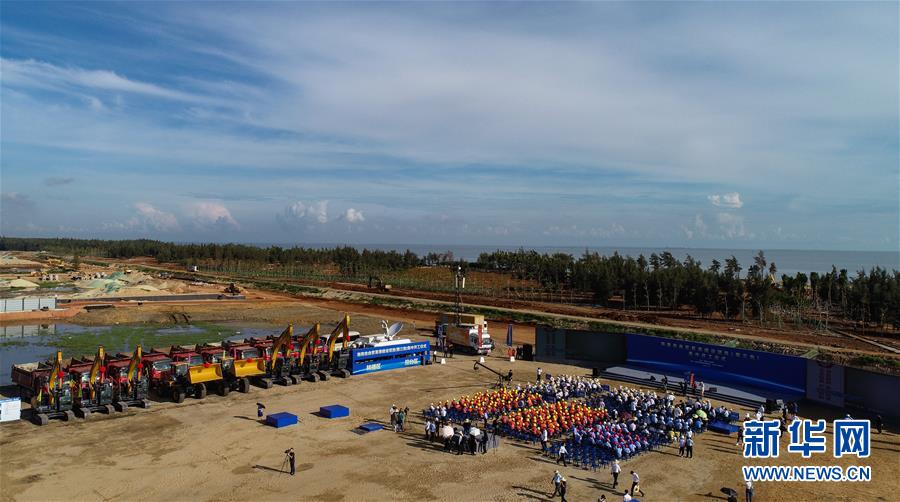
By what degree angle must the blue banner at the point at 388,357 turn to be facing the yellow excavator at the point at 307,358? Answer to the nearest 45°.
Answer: approximately 90° to its right

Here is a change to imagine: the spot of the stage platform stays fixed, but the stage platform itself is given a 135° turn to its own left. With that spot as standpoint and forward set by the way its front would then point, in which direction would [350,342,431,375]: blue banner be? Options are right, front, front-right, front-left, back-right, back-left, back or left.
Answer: back

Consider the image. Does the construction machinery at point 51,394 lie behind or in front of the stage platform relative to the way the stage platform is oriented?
in front

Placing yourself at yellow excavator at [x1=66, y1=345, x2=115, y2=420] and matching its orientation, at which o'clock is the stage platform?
The stage platform is roughly at 11 o'clock from the yellow excavator.

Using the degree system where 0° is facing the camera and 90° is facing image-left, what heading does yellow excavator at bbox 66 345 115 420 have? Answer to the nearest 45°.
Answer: approximately 315°

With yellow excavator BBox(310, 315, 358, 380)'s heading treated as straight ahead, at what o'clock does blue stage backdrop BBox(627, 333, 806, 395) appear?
The blue stage backdrop is roughly at 11 o'clock from the yellow excavator.

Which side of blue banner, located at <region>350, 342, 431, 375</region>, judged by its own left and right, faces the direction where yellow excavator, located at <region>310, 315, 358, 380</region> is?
right

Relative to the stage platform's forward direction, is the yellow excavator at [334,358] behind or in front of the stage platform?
in front

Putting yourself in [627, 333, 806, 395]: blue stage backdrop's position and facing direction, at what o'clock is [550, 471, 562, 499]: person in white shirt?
The person in white shirt is roughly at 11 o'clock from the blue stage backdrop.

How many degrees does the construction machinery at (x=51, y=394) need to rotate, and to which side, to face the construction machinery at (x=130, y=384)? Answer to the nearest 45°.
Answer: approximately 45° to its left

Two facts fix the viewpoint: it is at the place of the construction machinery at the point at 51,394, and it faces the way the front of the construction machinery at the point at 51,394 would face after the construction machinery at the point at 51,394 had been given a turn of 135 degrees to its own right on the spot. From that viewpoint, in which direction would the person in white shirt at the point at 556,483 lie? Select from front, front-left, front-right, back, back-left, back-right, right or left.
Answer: back-left

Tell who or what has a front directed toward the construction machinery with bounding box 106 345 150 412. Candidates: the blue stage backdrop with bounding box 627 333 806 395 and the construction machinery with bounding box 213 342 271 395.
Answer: the blue stage backdrop

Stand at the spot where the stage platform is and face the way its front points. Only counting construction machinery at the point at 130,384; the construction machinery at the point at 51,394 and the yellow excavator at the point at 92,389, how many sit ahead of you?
3

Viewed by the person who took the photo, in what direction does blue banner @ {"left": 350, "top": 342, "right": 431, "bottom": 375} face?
facing the viewer and to the right of the viewer

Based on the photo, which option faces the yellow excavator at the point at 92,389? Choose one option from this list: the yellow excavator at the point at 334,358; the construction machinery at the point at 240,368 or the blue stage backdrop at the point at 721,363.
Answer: the blue stage backdrop

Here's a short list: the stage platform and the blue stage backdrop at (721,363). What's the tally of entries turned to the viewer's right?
0
